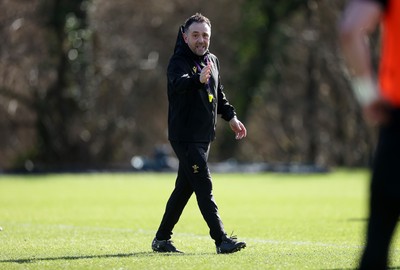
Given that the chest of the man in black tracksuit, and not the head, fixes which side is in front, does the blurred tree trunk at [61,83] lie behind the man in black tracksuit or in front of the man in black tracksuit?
behind

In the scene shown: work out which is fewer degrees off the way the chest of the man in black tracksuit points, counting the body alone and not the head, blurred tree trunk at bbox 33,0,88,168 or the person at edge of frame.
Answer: the person at edge of frame

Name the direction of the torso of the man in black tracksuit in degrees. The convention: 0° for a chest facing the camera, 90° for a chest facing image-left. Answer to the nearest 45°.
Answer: approximately 315°
